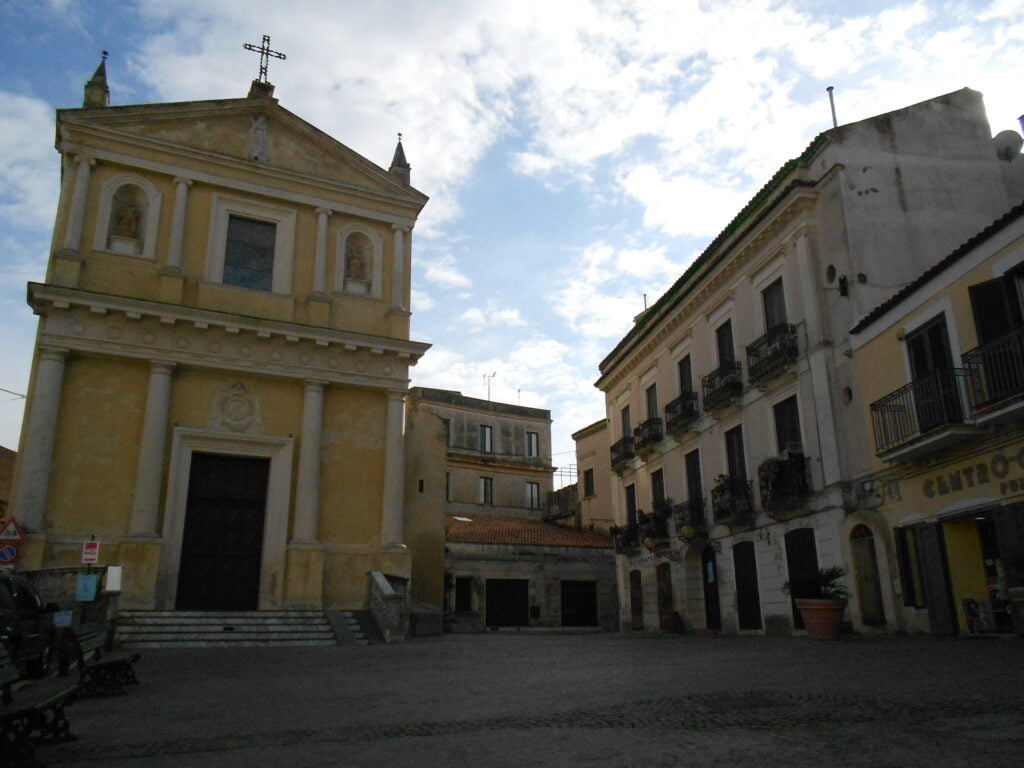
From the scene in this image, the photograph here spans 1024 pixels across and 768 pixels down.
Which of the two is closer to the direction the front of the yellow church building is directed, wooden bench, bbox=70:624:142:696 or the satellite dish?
the wooden bench

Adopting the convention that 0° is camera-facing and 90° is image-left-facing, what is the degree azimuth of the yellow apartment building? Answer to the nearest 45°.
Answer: approximately 45°

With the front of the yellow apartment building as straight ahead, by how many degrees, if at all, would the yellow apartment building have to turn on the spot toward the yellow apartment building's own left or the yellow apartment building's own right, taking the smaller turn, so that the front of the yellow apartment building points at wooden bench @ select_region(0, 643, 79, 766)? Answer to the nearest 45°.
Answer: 0° — it already faces it

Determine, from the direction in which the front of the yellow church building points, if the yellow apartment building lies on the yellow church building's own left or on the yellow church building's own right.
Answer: on the yellow church building's own left

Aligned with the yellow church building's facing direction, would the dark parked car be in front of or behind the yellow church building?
in front

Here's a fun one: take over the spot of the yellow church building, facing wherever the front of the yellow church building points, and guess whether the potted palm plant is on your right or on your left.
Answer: on your left

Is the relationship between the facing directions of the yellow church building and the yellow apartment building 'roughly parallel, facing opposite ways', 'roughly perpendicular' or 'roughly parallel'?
roughly perpendicular

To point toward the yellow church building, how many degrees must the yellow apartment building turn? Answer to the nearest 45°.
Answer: approximately 45° to its right
